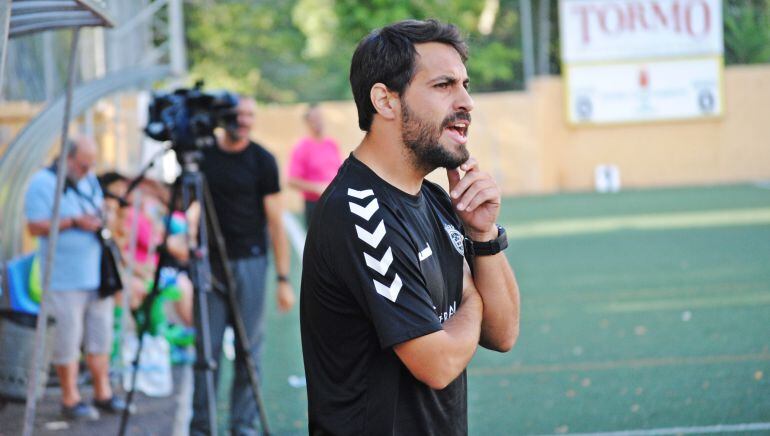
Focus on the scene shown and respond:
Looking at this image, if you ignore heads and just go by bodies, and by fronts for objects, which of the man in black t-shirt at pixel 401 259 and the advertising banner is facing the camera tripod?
the advertising banner

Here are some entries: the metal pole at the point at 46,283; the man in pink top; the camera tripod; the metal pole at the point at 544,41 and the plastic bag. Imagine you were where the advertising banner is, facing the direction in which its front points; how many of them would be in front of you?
4

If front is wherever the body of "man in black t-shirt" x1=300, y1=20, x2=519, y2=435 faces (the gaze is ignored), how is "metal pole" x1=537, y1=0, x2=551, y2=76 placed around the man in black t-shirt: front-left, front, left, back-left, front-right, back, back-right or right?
back-left

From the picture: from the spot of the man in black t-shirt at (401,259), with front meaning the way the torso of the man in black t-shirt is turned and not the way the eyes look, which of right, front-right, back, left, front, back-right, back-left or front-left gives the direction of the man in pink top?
back-left

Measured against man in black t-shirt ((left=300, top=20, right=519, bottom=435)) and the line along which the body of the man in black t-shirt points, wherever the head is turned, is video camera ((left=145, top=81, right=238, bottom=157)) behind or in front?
behind

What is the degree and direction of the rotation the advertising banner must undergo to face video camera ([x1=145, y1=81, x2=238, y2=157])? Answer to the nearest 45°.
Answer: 0° — it already faces it

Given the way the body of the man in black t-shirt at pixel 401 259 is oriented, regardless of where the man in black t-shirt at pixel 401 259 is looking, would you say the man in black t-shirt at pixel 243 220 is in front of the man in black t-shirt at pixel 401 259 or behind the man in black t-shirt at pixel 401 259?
behind
